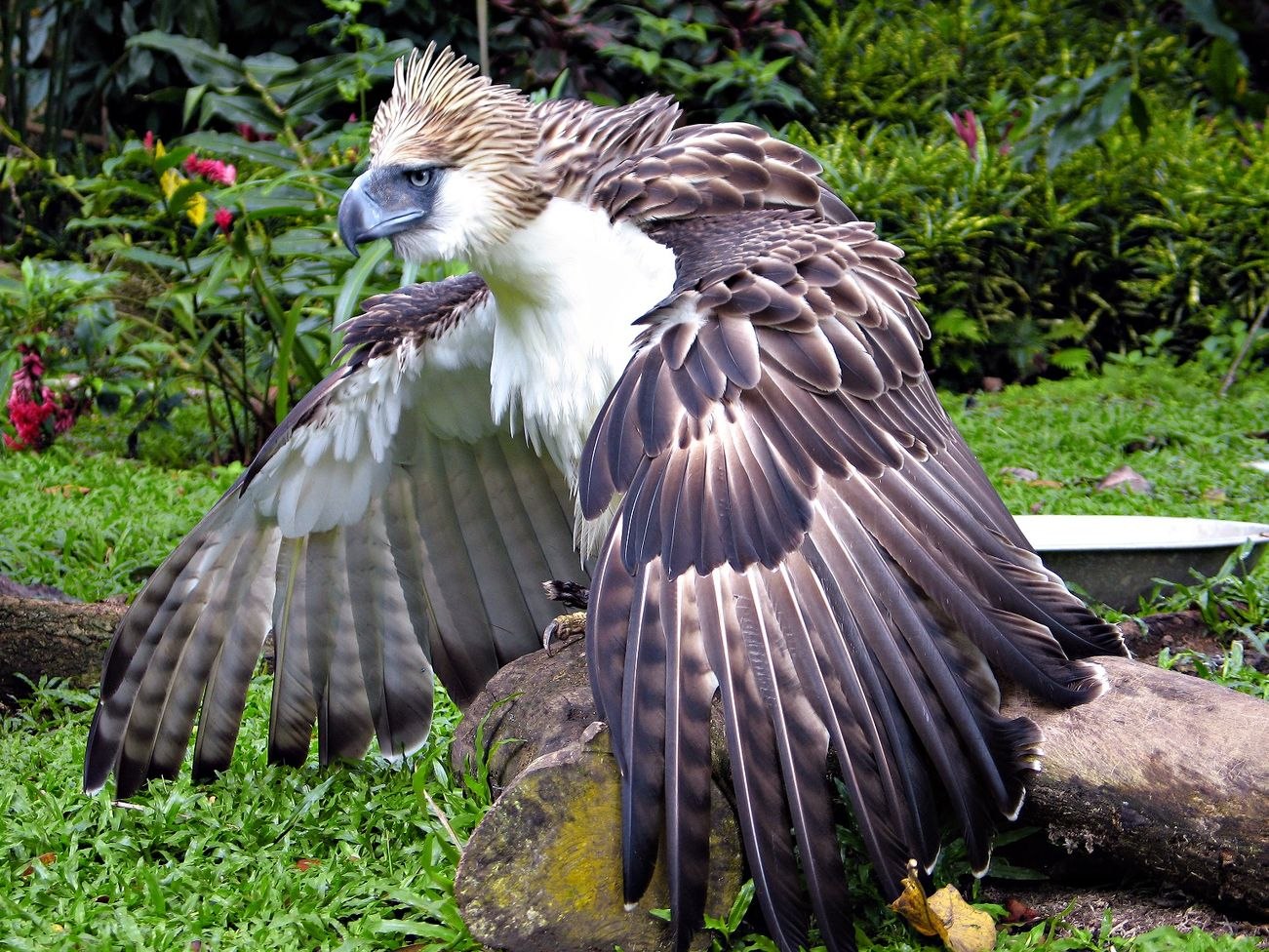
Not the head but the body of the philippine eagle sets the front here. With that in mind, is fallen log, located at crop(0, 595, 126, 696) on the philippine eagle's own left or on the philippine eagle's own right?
on the philippine eagle's own right

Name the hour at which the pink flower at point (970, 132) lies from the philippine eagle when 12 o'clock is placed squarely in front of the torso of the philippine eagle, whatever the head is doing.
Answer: The pink flower is roughly at 5 o'clock from the philippine eagle.

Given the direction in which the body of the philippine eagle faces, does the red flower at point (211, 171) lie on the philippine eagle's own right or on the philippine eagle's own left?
on the philippine eagle's own right

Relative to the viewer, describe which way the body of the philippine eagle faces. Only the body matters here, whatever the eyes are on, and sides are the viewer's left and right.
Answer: facing the viewer and to the left of the viewer

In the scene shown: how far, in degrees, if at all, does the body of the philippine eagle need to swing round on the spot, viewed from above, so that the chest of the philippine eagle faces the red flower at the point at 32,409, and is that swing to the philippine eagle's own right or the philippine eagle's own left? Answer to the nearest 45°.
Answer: approximately 90° to the philippine eagle's own right

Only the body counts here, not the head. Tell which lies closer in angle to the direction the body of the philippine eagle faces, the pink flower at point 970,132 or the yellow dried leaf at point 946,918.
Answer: the yellow dried leaf

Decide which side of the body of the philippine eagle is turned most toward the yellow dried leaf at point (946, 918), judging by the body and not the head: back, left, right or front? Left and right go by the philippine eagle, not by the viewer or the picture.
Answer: left
